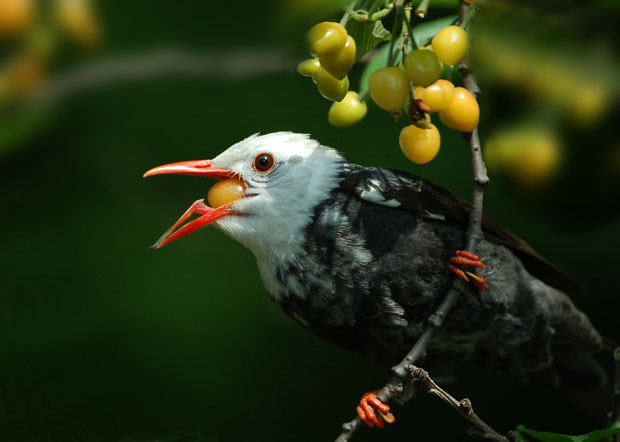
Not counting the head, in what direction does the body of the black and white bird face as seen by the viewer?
to the viewer's left
